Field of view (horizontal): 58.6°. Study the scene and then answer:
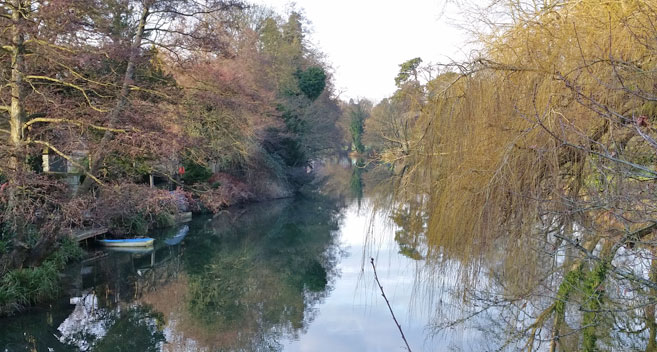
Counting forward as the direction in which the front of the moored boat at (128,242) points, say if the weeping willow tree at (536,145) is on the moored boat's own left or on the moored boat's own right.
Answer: on the moored boat's own left
